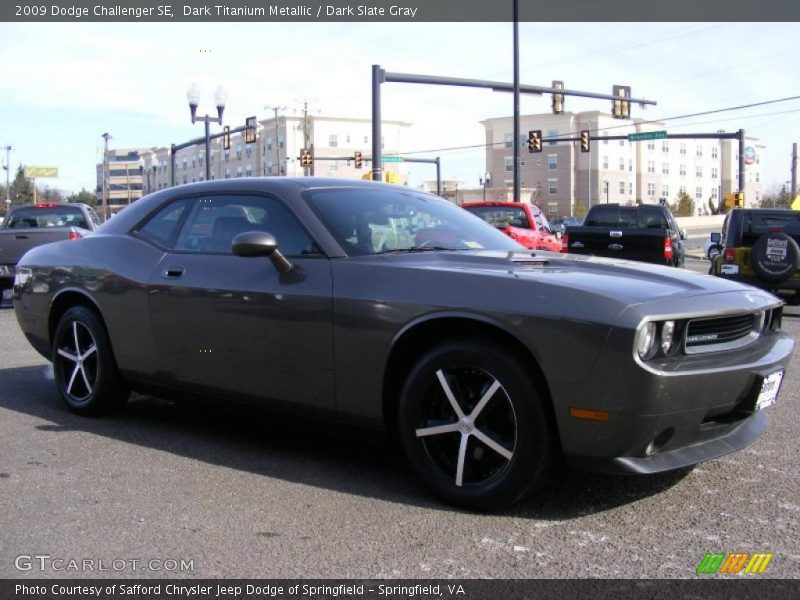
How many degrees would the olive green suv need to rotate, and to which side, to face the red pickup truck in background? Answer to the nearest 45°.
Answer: approximately 45° to its left

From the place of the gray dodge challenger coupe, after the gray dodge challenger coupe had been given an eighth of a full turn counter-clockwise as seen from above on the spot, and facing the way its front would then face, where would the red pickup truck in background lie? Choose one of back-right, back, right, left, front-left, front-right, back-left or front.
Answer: left

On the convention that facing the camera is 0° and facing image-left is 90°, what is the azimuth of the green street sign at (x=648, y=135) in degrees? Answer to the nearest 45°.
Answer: approximately 0°

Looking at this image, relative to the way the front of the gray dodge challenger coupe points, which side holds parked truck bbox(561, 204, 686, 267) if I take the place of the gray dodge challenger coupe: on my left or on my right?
on my left

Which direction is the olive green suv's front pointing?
away from the camera

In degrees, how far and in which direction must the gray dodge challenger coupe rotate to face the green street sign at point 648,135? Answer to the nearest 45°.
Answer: approximately 135° to its left

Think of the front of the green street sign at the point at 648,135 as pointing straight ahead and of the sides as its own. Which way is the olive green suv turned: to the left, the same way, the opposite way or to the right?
the opposite way
